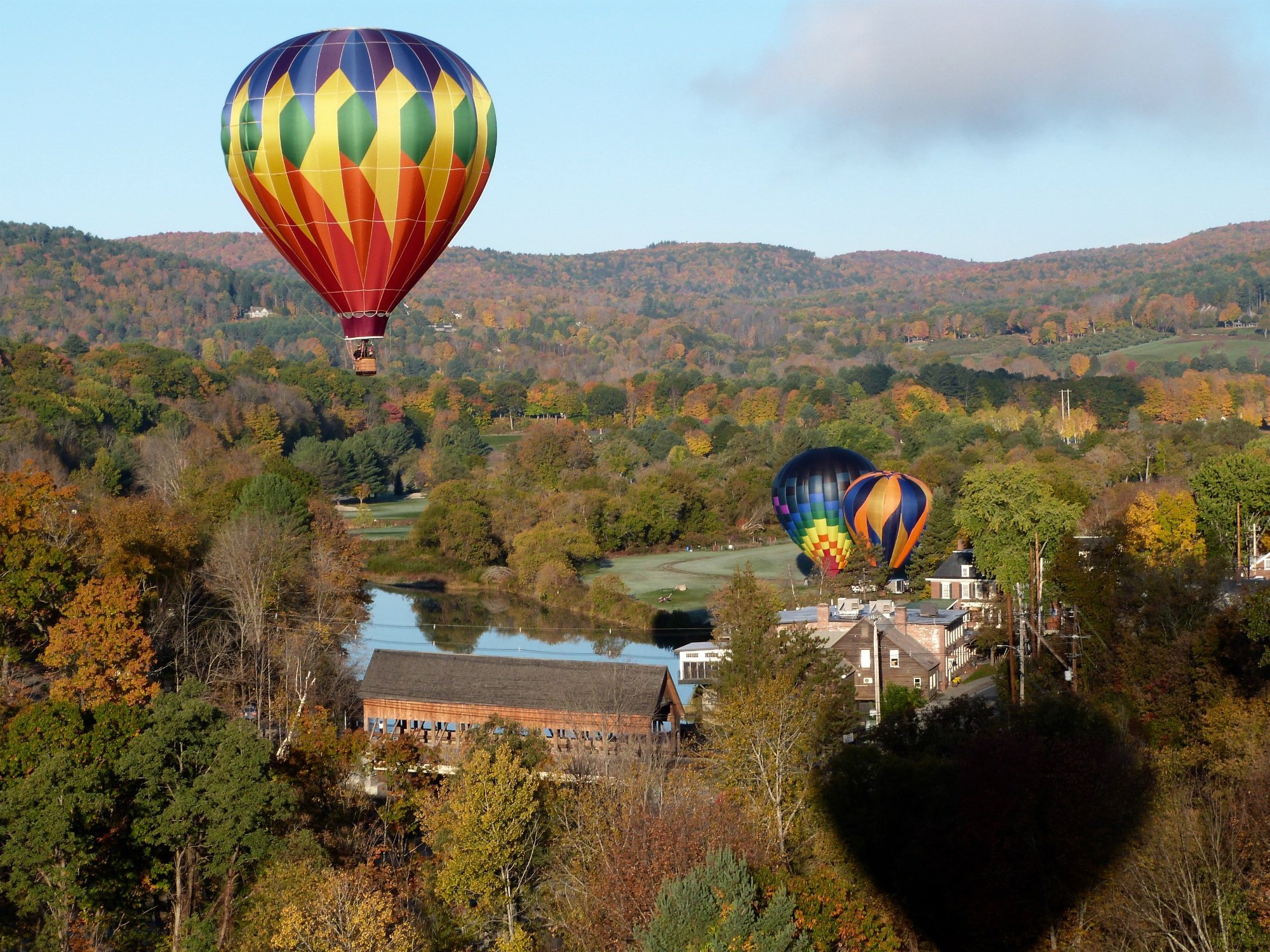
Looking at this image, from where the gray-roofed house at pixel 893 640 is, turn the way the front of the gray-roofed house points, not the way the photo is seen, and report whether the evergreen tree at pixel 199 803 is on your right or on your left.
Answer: on your right

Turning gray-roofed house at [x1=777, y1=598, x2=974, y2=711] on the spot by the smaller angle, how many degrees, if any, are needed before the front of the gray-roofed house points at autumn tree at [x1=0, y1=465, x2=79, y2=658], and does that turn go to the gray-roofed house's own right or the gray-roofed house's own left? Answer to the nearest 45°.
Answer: approximately 135° to the gray-roofed house's own right

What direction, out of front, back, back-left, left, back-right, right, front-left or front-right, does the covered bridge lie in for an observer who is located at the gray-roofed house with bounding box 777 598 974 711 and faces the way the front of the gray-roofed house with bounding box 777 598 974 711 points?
back-right

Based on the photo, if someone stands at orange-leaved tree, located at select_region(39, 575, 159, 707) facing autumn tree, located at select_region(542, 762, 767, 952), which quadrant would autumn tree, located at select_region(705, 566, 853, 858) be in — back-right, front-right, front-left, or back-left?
front-left

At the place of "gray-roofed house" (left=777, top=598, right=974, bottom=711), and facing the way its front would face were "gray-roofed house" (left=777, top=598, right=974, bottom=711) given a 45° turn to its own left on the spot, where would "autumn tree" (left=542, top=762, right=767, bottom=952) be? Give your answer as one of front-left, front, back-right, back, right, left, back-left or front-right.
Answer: back-right

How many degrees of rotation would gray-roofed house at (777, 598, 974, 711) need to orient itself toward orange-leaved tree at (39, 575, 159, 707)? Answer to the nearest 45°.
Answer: approximately 135° to its right

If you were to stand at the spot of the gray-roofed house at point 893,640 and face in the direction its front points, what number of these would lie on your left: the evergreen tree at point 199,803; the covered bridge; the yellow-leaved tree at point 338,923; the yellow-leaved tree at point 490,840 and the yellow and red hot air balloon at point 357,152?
0

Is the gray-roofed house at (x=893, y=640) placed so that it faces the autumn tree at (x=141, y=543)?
no

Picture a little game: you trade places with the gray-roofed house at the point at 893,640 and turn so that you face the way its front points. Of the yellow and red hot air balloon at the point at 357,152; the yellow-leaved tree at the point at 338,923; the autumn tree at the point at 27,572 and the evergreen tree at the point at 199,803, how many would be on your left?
0

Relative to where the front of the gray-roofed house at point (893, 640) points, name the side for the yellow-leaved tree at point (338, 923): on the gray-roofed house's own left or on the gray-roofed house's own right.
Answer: on the gray-roofed house's own right

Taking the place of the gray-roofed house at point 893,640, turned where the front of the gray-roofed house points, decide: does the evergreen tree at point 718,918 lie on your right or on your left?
on your right
